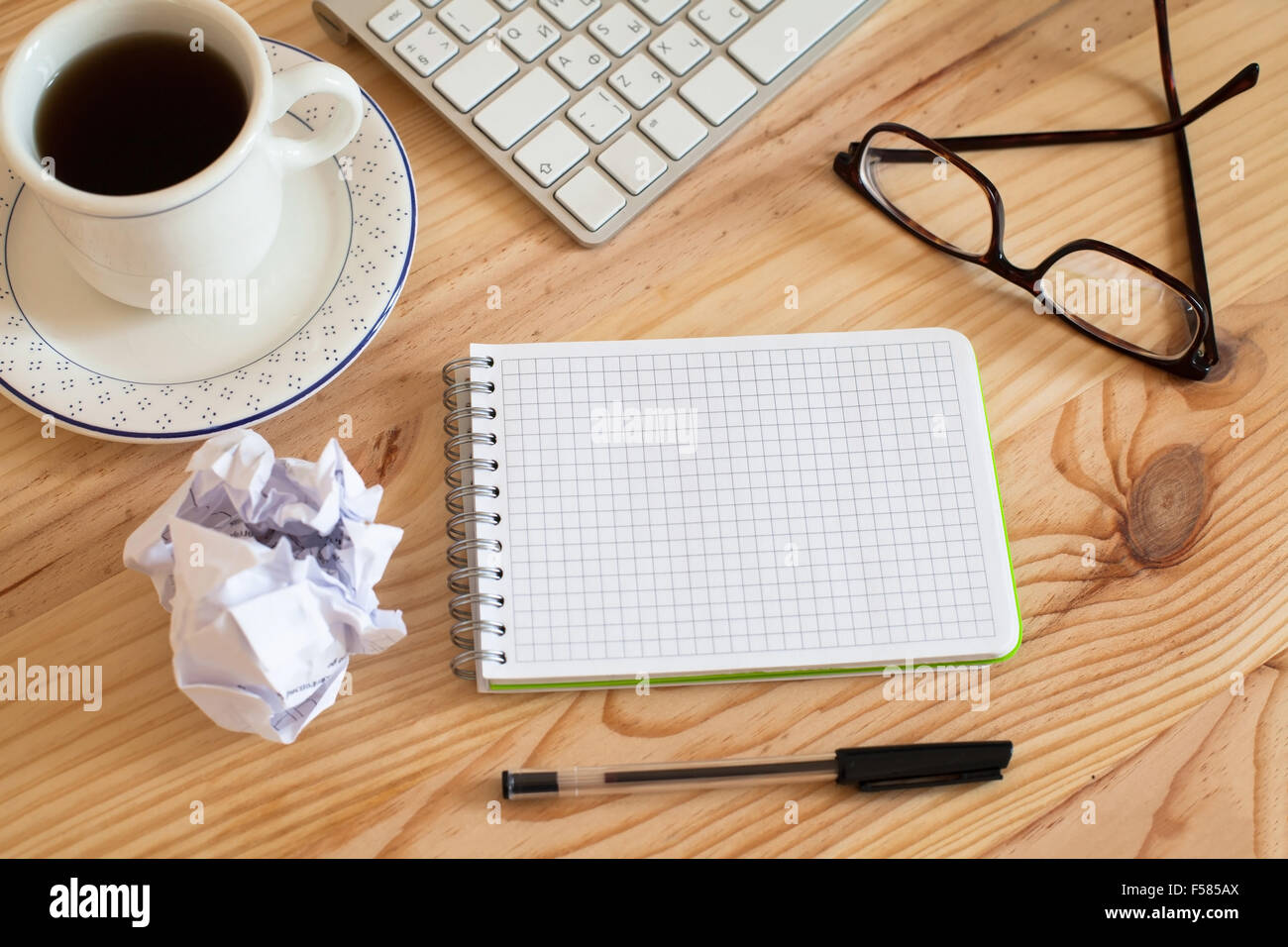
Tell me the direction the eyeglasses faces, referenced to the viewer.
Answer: facing the viewer and to the left of the viewer

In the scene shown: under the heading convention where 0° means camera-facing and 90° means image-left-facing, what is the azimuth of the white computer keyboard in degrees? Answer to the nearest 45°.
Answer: approximately 315°

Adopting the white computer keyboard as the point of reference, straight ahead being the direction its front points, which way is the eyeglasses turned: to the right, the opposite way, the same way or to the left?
to the right

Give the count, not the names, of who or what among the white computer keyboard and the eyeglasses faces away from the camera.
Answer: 0
